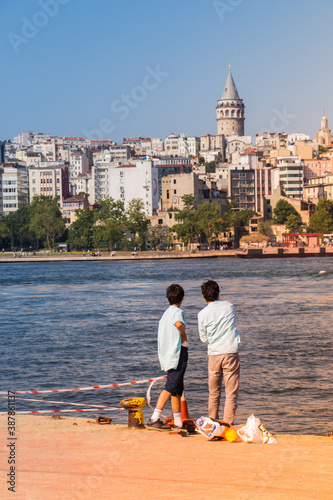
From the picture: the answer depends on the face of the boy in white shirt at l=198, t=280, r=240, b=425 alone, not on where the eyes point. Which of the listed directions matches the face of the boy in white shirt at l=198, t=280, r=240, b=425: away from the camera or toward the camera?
away from the camera

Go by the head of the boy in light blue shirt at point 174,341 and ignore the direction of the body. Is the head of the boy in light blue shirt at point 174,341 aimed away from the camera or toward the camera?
away from the camera

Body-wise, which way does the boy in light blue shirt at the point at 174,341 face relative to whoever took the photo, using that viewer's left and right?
facing away from the viewer and to the right of the viewer

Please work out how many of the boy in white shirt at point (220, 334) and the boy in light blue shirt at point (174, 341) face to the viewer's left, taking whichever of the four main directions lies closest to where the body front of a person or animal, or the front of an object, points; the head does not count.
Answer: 0

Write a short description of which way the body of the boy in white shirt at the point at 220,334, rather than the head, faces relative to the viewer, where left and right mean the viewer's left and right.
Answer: facing away from the viewer
